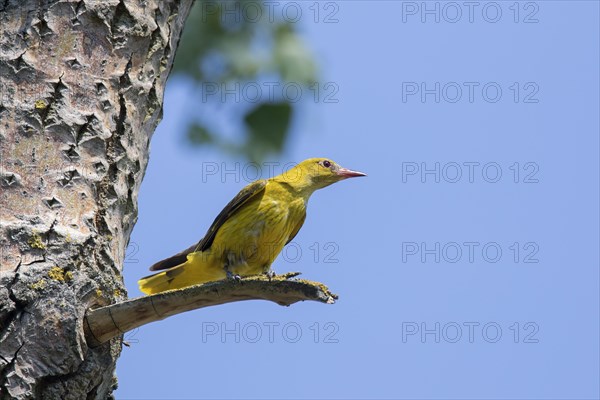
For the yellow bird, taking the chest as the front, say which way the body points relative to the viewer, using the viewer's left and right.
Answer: facing the viewer and to the right of the viewer

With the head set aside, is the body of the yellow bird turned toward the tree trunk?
no
